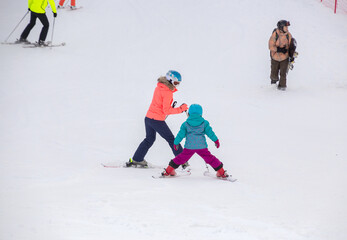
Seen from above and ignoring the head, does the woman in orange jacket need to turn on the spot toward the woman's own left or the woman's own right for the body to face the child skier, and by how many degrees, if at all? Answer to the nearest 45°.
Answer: approximately 45° to the woman's own right

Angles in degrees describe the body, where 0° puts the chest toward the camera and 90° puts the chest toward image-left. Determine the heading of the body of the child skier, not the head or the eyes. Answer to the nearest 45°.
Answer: approximately 180°

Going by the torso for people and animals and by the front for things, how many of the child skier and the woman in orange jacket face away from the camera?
1

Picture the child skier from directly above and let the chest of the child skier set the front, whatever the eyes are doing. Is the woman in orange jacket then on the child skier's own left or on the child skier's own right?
on the child skier's own left

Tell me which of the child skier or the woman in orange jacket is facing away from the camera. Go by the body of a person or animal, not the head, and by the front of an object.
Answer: the child skier

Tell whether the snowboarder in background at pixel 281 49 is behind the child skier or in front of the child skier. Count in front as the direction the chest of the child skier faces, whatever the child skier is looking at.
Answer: in front
